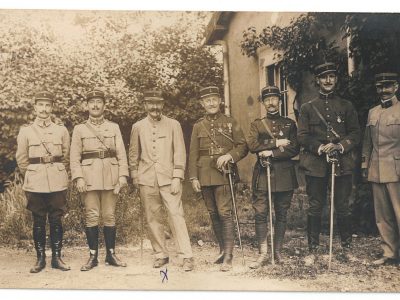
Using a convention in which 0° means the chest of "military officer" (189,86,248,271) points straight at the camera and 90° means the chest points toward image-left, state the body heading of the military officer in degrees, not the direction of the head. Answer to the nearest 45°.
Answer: approximately 0°

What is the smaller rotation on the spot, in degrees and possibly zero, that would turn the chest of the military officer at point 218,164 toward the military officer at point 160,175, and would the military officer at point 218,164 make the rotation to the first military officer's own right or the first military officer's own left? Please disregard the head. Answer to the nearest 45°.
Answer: approximately 90° to the first military officer's own right
